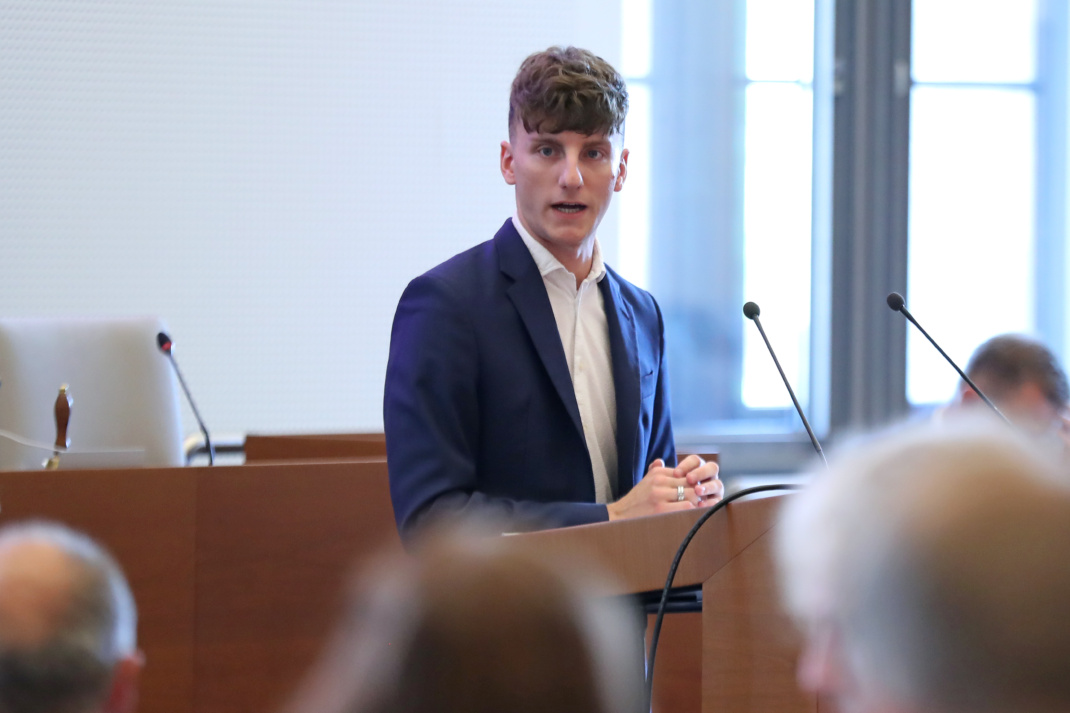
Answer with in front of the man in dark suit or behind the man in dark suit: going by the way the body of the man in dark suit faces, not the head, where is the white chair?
behind
